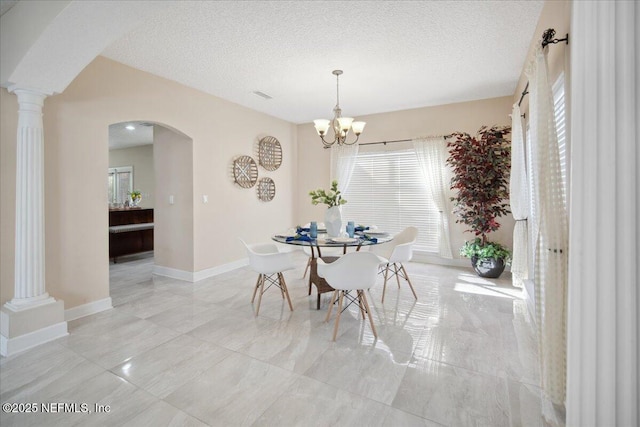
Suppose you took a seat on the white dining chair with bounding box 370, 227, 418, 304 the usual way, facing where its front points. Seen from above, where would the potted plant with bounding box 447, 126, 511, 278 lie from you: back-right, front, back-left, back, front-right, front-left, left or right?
back

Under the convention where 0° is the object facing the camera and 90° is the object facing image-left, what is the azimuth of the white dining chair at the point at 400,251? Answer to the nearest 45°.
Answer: approximately 45°

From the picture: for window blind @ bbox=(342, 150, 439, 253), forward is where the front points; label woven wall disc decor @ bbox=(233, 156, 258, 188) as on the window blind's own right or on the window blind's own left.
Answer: on the window blind's own right

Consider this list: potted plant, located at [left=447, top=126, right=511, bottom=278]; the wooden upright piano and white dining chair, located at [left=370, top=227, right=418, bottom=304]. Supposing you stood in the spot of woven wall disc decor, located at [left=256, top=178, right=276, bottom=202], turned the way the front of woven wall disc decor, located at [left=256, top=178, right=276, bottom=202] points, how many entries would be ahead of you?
2

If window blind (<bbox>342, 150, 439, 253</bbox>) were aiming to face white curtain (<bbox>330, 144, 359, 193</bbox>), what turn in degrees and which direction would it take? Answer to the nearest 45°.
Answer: approximately 90° to its right

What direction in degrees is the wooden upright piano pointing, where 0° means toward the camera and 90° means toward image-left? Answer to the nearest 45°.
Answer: approximately 315°

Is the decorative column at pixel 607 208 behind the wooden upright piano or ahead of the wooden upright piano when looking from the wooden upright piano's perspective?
ahead

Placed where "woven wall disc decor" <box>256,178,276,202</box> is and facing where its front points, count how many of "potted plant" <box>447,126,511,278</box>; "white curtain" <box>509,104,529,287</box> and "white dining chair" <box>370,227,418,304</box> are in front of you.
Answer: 3

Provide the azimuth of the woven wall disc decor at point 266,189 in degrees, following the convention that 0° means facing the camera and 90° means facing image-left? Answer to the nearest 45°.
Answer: approximately 315°

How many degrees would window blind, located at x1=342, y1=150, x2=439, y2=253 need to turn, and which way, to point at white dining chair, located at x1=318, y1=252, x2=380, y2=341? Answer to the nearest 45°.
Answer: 0° — it already faces it

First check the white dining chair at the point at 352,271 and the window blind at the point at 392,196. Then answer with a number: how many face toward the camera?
1

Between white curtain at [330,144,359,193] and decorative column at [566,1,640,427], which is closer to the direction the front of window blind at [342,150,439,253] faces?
the decorative column

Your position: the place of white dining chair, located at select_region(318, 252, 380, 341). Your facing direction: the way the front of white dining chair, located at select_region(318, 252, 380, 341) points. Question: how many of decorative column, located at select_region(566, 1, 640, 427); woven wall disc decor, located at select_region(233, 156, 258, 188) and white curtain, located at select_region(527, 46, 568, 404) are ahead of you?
1
